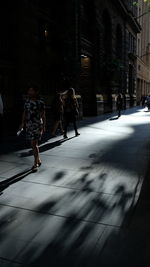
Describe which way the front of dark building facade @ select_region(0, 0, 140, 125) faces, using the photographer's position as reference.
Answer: facing the viewer and to the right of the viewer
